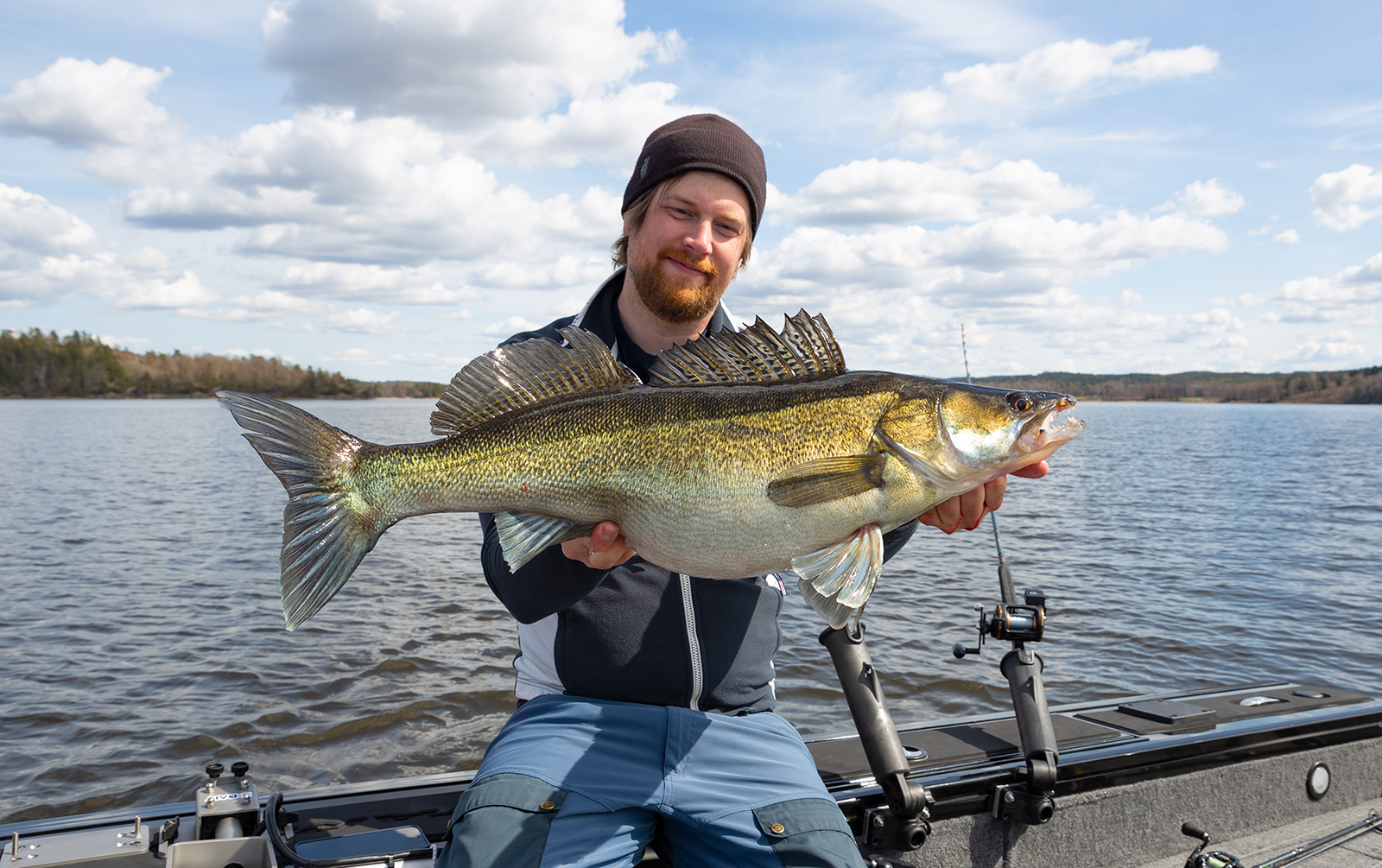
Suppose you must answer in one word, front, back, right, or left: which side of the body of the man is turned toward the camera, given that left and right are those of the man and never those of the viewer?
front

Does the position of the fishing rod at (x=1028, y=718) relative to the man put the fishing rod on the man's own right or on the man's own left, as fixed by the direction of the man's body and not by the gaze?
on the man's own left
